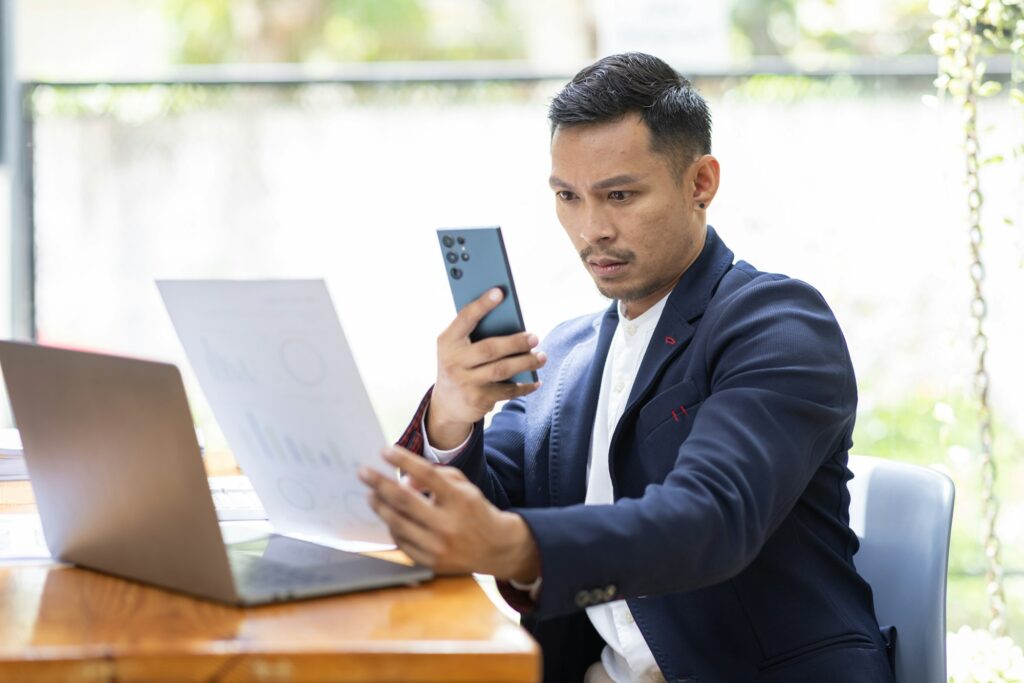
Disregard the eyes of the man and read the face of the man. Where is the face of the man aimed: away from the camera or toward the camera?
toward the camera

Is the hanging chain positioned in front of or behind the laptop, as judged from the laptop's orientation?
in front

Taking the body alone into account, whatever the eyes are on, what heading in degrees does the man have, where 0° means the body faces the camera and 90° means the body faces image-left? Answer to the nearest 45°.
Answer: approximately 45°

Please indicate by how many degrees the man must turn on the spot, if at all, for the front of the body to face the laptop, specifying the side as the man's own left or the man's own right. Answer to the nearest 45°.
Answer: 0° — they already face it

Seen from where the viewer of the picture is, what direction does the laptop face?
facing away from the viewer and to the right of the viewer

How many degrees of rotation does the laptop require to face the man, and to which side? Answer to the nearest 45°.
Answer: approximately 45° to its right

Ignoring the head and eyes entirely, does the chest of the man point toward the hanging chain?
no

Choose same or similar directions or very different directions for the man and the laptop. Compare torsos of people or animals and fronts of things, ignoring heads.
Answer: very different directions
